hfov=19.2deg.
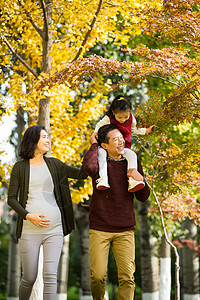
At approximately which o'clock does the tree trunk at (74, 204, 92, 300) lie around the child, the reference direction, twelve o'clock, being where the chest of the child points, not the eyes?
The tree trunk is roughly at 6 o'clock from the child.

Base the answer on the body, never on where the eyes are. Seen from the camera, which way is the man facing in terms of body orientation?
toward the camera

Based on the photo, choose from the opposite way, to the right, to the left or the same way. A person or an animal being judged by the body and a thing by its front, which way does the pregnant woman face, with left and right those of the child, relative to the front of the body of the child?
the same way

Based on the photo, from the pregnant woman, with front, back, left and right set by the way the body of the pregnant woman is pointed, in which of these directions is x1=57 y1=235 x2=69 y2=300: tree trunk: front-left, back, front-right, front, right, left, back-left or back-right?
back

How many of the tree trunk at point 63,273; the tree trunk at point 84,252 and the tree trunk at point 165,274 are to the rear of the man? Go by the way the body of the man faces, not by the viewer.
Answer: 3

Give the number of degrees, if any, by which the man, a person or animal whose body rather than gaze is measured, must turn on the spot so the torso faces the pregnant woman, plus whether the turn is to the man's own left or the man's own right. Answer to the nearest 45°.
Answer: approximately 90° to the man's own right

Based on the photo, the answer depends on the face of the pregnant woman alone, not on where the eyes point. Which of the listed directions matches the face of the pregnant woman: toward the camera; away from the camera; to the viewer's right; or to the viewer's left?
to the viewer's right

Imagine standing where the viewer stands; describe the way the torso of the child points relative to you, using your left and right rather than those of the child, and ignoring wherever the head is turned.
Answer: facing the viewer

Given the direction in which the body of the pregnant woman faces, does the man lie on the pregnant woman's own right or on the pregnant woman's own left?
on the pregnant woman's own left

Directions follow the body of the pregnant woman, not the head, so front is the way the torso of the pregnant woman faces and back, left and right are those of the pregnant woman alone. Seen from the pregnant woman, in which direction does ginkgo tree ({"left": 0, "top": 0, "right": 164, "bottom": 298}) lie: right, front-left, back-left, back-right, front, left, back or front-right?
back

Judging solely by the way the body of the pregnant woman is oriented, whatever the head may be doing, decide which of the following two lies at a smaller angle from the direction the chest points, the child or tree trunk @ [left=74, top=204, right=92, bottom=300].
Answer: the child
